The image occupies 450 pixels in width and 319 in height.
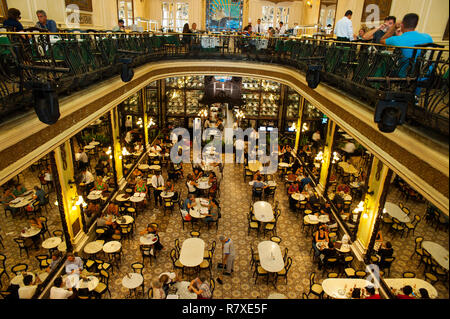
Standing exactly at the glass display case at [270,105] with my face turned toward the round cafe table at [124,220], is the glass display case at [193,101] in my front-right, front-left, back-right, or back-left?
front-right

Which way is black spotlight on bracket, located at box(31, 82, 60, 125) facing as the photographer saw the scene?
facing to the right of the viewer

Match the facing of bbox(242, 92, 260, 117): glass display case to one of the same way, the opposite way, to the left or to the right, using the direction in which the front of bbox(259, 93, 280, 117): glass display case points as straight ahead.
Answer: the same way

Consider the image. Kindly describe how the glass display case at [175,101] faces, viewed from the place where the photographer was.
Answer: facing the viewer

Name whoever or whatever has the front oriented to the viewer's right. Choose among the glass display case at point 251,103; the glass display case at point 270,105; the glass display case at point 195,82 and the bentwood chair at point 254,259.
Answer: the bentwood chair

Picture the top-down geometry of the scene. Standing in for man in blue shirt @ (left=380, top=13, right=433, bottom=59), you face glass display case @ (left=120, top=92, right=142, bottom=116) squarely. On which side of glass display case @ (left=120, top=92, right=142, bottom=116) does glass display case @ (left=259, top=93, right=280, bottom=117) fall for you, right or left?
right

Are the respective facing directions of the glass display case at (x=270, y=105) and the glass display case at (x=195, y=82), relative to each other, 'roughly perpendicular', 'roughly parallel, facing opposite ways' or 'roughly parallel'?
roughly parallel

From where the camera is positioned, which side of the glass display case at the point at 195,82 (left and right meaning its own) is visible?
front
